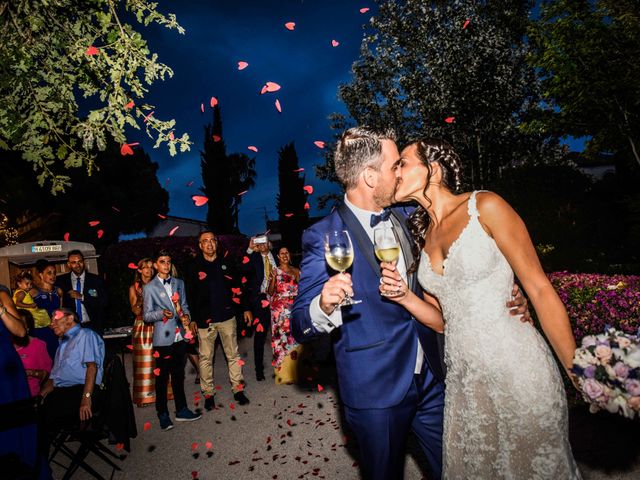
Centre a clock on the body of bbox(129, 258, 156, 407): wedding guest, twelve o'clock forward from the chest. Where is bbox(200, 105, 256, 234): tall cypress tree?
The tall cypress tree is roughly at 8 o'clock from the wedding guest.

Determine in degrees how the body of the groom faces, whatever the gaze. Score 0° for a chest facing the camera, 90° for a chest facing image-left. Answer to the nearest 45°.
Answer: approximately 315°

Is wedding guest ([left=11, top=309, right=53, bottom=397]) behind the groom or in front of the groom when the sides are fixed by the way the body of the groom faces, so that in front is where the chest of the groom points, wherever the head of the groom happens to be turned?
behind

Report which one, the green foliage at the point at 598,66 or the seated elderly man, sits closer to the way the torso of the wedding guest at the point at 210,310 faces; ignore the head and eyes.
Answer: the seated elderly man

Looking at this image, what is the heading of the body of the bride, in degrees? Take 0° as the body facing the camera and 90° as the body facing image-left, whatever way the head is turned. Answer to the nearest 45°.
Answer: approximately 45°

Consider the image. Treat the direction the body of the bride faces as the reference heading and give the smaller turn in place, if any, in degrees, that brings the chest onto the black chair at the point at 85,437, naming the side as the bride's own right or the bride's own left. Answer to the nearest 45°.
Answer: approximately 45° to the bride's own right

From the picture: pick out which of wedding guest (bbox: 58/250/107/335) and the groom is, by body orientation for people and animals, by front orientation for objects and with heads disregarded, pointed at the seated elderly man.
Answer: the wedding guest

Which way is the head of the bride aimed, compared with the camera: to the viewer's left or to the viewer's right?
to the viewer's left

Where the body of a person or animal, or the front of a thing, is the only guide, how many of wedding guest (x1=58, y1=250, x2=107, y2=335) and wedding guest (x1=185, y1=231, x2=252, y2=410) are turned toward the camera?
2

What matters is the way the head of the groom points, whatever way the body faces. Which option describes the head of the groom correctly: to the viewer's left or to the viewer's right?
to the viewer's right
